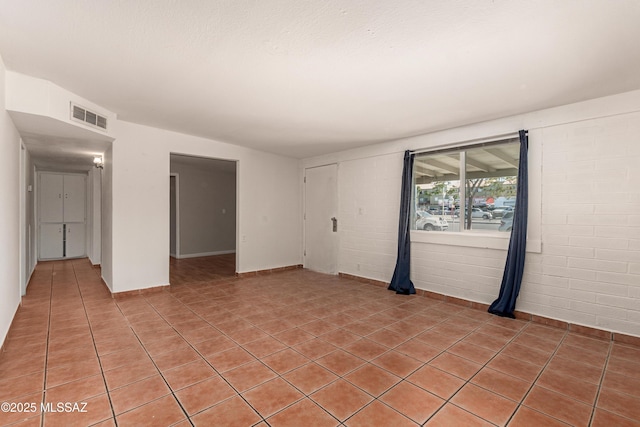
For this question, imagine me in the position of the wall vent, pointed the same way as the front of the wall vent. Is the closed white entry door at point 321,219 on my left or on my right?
on my left

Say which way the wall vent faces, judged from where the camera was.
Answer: facing the viewer and to the right of the viewer

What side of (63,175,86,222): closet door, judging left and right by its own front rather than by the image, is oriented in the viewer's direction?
front

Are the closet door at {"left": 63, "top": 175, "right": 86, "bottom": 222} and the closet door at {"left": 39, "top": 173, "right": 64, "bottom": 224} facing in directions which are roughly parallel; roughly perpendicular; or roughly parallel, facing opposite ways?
roughly parallel

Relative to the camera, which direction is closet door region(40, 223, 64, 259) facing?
toward the camera

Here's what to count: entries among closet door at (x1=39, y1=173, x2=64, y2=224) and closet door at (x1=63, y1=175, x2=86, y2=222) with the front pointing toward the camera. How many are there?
2

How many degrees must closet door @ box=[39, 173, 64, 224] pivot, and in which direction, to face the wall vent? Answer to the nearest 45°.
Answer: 0° — it already faces it

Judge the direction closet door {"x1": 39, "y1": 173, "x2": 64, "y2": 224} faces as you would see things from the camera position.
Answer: facing the viewer

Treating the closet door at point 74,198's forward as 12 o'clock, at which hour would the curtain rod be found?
The curtain rod is roughly at 11 o'clock from the closet door.

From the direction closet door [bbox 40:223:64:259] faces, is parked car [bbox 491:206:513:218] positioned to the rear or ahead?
ahead

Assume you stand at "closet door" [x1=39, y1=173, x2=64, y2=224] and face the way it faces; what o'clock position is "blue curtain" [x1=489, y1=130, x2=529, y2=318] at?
The blue curtain is roughly at 11 o'clock from the closet door.

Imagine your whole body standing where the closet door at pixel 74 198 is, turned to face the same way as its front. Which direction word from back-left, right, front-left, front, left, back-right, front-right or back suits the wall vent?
front

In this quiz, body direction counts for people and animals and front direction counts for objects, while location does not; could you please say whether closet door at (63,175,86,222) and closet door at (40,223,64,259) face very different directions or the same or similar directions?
same or similar directions

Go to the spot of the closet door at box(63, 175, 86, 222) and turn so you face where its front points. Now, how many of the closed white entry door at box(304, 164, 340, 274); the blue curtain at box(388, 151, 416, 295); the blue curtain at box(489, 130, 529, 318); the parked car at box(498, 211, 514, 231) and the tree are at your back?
0

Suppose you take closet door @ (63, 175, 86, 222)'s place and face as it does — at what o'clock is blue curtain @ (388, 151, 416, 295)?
The blue curtain is roughly at 11 o'clock from the closet door.

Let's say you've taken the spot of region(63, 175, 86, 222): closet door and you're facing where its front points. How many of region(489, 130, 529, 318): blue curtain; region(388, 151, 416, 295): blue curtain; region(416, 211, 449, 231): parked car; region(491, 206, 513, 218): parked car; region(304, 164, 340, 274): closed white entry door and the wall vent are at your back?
0

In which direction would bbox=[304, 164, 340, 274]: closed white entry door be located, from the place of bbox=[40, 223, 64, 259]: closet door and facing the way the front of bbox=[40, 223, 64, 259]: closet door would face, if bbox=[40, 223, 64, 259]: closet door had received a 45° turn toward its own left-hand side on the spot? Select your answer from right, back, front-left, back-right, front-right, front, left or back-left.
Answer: front
